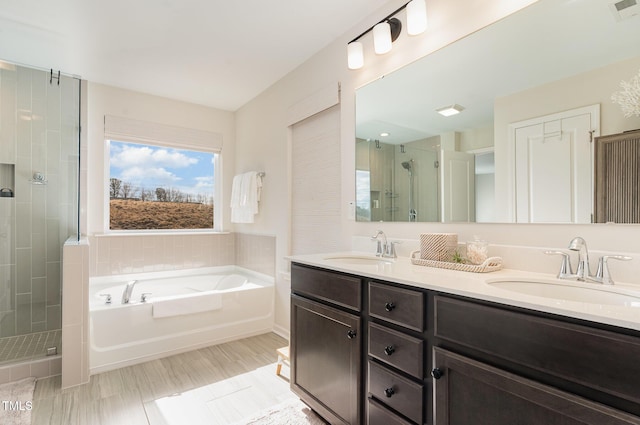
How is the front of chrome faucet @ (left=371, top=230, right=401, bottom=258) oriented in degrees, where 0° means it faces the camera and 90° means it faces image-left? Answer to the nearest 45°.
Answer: approximately 45°

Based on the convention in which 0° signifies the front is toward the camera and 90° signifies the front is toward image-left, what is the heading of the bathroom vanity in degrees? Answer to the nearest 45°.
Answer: approximately 45°

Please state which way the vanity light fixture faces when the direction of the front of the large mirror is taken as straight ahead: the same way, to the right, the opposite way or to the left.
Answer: the same way

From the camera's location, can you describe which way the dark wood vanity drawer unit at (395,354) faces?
facing the viewer and to the left of the viewer

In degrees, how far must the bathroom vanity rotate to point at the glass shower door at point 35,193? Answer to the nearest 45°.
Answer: approximately 45° to its right

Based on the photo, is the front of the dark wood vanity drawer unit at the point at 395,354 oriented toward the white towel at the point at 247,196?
no

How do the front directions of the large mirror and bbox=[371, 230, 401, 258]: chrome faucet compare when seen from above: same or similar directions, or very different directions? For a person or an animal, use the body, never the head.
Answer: same or similar directions

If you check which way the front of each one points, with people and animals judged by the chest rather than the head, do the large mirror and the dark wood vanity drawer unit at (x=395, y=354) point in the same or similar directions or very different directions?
same or similar directions

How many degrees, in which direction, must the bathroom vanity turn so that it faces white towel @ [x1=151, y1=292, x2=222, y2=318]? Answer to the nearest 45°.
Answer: approximately 45° to its right

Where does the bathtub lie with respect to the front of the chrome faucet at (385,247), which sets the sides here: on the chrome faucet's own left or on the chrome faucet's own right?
on the chrome faucet's own right
